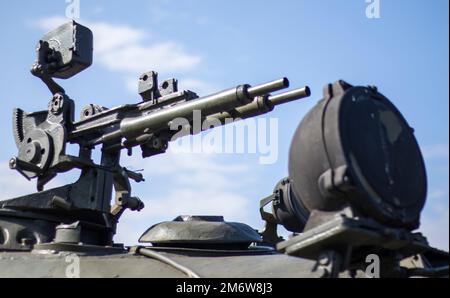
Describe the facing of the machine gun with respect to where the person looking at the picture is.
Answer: facing the viewer and to the right of the viewer
